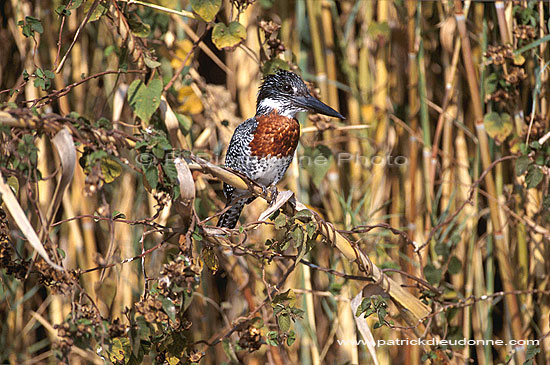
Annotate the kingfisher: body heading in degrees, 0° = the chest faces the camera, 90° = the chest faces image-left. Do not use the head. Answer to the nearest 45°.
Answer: approximately 315°

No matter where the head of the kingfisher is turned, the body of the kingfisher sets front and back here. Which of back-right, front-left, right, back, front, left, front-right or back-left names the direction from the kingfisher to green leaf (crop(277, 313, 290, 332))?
front-right

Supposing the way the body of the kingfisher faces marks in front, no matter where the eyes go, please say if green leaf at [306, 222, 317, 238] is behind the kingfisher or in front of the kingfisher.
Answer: in front
